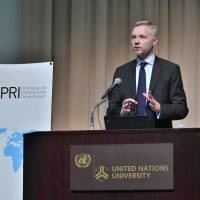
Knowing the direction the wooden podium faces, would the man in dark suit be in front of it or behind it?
behind

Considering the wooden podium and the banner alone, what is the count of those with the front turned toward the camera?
2

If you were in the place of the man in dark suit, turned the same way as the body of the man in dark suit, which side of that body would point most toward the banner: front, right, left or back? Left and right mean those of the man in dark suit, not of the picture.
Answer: right

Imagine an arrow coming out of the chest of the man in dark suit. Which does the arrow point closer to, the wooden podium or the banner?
the wooden podium

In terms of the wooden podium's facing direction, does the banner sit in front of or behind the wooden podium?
behind

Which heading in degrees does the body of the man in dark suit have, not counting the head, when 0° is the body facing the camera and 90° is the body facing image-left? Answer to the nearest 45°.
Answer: approximately 45°

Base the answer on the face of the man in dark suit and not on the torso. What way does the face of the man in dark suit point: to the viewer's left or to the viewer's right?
to the viewer's left

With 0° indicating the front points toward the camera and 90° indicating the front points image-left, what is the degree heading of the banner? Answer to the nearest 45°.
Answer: approximately 0°
